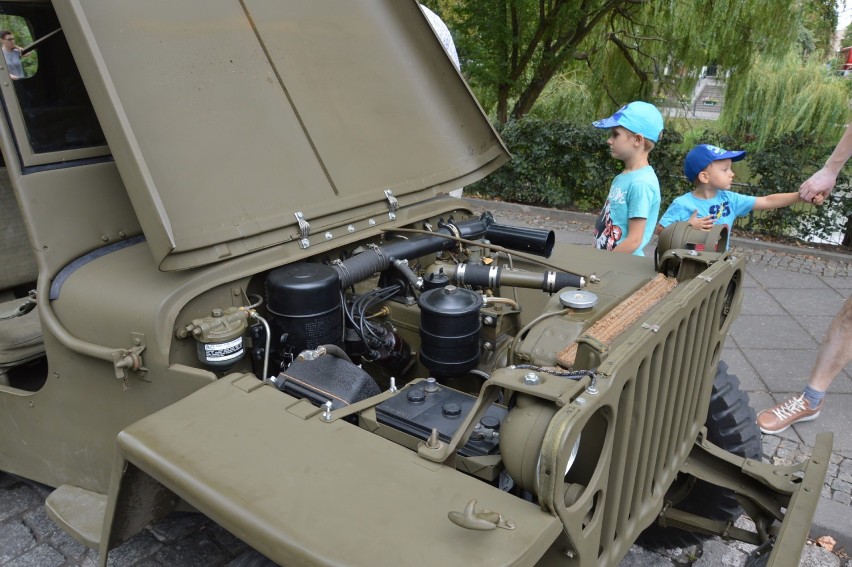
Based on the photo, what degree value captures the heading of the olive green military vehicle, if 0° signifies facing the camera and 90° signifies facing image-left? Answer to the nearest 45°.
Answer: approximately 315°

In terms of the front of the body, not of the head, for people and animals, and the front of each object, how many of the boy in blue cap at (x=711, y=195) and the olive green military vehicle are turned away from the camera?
0

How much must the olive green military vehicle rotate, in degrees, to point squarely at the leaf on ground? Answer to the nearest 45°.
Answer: approximately 45° to its left

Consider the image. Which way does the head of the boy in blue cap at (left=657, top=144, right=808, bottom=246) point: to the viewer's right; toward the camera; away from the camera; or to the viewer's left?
to the viewer's right

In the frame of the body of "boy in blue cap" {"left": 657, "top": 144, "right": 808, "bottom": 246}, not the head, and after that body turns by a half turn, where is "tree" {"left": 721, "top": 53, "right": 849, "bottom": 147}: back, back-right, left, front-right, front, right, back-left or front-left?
front-right

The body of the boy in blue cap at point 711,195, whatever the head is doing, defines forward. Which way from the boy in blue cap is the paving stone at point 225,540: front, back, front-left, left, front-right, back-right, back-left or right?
right

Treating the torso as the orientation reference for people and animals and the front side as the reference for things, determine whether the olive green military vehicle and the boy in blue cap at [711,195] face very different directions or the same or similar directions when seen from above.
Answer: same or similar directions

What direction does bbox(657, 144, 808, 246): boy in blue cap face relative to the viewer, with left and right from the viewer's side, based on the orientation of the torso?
facing the viewer and to the right of the viewer

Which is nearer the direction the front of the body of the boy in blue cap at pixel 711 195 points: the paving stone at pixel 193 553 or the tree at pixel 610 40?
the paving stone

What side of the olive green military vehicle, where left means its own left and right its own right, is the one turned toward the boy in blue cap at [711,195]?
left

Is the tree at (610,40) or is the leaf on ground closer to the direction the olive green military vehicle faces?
the leaf on ground

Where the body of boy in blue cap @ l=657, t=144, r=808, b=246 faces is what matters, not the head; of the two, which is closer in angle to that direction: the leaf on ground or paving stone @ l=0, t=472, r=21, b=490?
the leaf on ground

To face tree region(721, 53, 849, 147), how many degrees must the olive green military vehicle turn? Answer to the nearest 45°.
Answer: approximately 90° to its left

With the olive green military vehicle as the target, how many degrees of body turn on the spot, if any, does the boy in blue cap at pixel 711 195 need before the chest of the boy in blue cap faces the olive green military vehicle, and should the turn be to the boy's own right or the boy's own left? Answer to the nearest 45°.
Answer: approximately 90° to the boy's own right

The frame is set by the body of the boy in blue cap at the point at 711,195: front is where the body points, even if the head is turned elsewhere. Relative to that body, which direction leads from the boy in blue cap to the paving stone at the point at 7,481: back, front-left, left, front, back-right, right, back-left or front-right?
right
